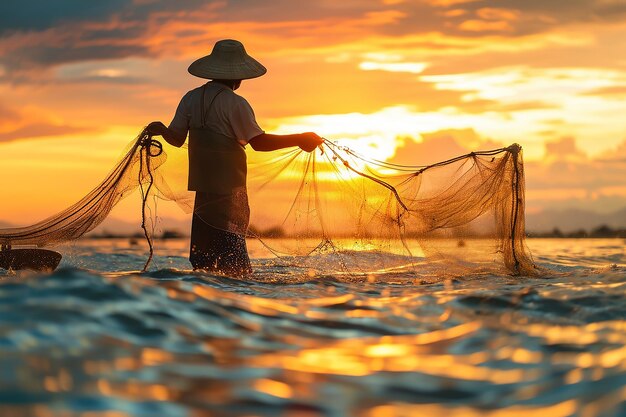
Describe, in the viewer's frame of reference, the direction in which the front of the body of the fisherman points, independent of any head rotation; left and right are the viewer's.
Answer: facing away from the viewer and to the right of the viewer
